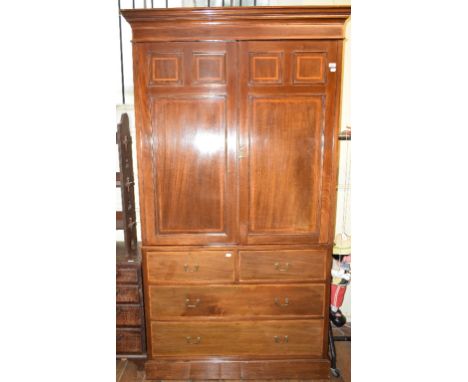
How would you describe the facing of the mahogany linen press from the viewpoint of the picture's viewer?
facing the viewer
